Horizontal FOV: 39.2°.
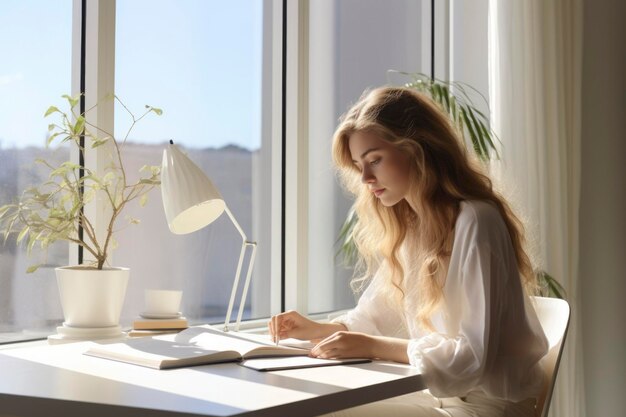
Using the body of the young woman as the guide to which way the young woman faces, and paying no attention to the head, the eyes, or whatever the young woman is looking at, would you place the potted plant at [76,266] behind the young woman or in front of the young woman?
in front

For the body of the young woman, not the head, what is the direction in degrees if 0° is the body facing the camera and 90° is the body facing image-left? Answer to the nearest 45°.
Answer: approximately 90°

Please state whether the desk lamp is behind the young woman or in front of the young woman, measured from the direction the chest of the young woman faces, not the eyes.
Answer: in front

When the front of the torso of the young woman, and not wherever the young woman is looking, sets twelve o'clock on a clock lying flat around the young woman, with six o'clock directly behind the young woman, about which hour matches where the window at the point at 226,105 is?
The window is roughly at 2 o'clock from the young woman.

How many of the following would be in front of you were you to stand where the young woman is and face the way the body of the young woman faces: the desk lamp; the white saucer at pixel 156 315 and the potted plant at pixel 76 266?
3

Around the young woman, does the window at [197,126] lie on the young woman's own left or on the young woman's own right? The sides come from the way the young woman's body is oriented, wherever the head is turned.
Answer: on the young woman's own right
